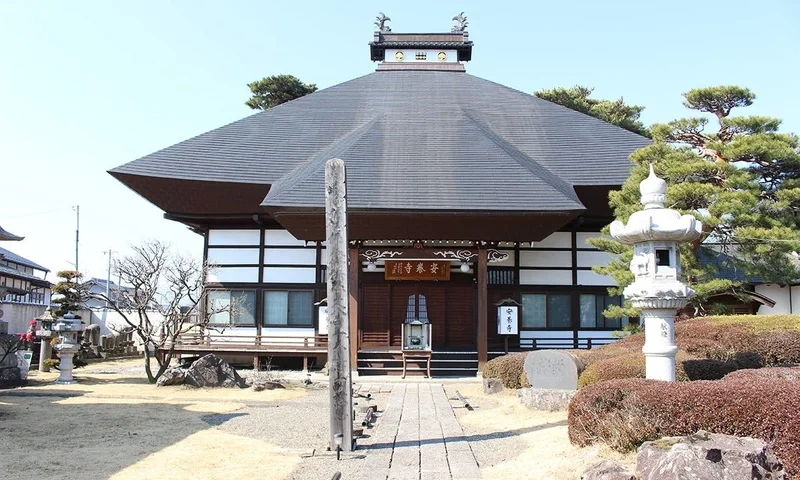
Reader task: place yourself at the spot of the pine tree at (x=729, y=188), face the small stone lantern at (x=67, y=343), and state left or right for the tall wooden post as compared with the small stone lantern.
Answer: left

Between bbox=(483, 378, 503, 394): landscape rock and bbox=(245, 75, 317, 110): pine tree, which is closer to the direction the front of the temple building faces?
the landscape rock

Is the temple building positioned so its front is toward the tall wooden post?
yes

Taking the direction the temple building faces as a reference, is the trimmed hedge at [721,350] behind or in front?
in front

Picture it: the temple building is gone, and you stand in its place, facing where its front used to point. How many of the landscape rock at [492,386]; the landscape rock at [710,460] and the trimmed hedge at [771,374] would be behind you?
0

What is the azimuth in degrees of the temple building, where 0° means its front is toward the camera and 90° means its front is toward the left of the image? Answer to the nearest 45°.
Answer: approximately 0°

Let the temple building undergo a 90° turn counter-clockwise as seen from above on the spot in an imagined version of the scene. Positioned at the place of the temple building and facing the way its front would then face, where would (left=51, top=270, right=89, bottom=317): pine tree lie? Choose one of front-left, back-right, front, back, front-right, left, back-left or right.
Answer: back

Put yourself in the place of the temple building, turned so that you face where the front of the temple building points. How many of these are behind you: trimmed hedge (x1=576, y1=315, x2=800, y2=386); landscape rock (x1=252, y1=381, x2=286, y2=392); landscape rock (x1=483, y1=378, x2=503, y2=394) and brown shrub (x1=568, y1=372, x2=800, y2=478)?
0

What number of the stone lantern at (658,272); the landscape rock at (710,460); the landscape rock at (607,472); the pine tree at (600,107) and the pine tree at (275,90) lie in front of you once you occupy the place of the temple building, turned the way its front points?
3

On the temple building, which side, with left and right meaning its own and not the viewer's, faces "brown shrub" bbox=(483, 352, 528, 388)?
front

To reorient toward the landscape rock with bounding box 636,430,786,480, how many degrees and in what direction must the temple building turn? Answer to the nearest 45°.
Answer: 0° — it already faces it

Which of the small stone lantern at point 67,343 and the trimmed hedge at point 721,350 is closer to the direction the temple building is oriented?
the trimmed hedge

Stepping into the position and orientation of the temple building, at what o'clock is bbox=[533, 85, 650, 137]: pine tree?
The pine tree is roughly at 7 o'clock from the temple building.

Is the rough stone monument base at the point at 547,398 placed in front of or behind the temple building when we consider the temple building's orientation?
in front

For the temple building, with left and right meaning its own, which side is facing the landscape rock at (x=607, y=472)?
front

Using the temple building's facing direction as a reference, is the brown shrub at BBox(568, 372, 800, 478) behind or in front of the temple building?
in front

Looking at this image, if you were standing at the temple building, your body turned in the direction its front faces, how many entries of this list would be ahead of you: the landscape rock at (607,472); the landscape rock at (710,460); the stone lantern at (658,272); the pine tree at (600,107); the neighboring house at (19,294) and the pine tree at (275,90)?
3

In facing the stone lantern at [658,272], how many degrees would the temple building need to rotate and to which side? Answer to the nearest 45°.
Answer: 0° — it already faces it
